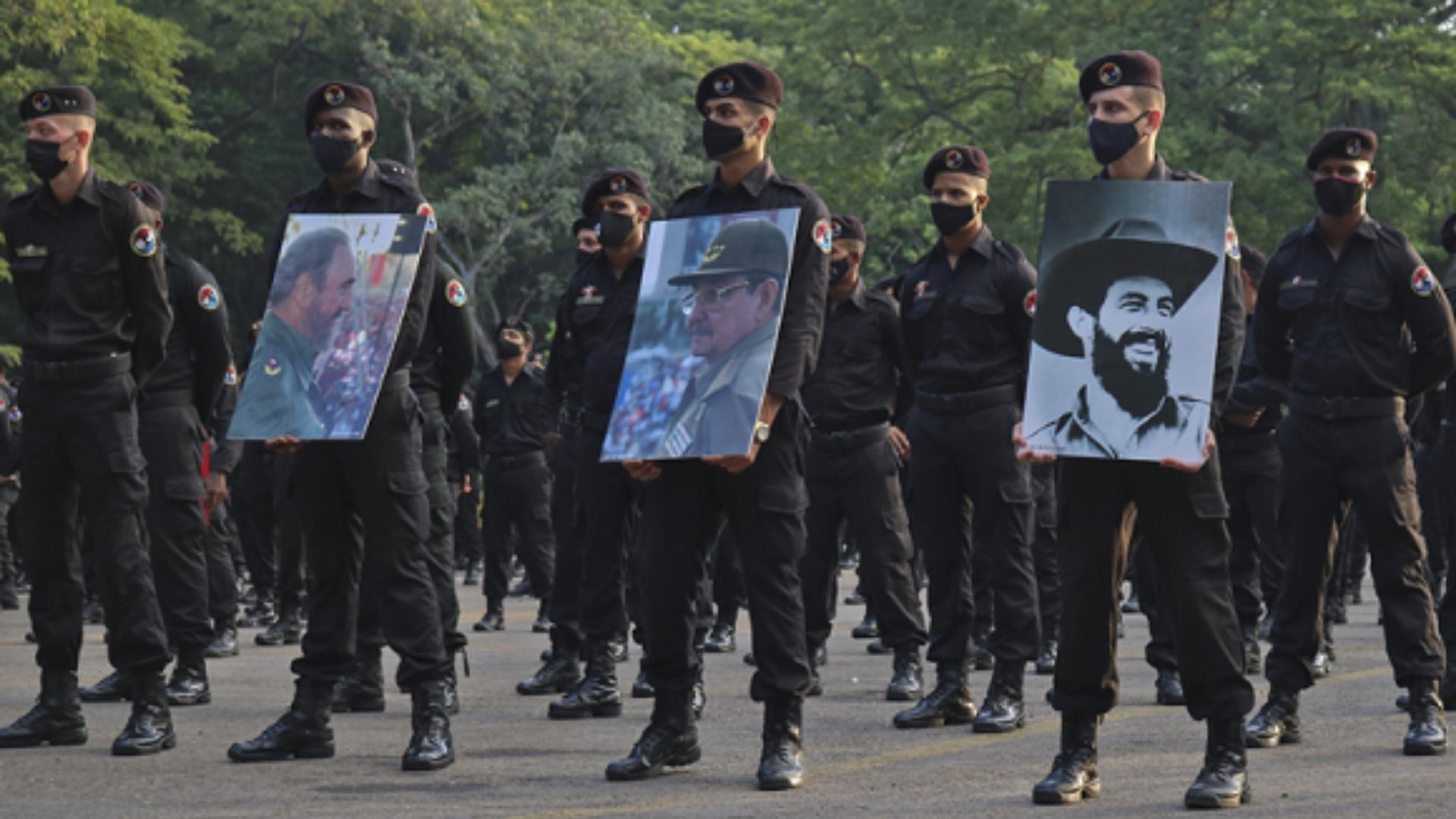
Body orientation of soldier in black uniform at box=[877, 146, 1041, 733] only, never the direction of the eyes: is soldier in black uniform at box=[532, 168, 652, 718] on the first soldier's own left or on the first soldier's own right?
on the first soldier's own right

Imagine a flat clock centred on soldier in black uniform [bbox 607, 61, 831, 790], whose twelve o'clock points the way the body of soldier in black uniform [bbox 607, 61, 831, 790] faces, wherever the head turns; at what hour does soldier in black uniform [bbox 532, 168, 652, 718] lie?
soldier in black uniform [bbox 532, 168, 652, 718] is roughly at 4 o'clock from soldier in black uniform [bbox 607, 61, 831, 790].

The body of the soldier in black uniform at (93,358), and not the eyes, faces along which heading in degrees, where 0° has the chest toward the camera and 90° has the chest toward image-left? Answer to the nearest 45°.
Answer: approximately 45°

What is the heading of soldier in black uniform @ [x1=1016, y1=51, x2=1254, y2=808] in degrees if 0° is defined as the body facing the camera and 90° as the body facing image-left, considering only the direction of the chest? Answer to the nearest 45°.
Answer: approximately 45°

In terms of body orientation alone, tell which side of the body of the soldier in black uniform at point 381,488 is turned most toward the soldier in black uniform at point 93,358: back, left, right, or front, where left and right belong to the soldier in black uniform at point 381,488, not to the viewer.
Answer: right

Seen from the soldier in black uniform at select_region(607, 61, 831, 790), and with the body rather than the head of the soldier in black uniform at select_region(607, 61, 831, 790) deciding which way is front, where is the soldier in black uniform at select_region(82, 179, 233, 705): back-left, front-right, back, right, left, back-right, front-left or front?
right

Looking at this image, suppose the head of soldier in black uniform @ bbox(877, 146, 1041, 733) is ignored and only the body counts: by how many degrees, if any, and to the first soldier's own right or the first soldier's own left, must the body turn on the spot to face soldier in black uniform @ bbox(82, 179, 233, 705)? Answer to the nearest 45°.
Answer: approximately 45° to the first soldier's own right

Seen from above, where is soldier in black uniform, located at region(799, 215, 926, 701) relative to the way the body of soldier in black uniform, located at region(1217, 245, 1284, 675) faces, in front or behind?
in front
